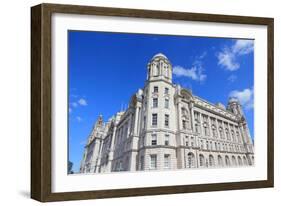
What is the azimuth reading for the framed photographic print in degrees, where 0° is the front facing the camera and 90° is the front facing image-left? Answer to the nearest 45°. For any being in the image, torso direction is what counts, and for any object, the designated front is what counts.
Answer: approximately 315°
